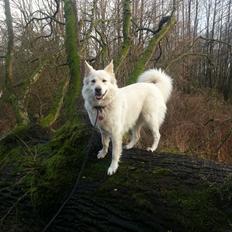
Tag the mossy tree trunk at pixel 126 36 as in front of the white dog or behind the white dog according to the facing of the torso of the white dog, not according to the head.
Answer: behind

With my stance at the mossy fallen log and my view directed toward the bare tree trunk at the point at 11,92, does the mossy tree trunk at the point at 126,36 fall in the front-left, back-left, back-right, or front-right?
front-right

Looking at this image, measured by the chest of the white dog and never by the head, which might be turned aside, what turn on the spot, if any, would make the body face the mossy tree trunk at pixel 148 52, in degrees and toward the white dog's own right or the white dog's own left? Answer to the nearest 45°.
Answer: approximately 135° to the white dog's own right

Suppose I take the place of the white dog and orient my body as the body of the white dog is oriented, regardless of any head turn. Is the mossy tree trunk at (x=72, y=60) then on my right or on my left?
on my right

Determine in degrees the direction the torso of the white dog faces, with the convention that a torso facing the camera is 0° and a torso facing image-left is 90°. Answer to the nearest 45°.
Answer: approximately 45°

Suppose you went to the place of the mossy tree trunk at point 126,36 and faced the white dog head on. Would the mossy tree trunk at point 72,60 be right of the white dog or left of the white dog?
right
